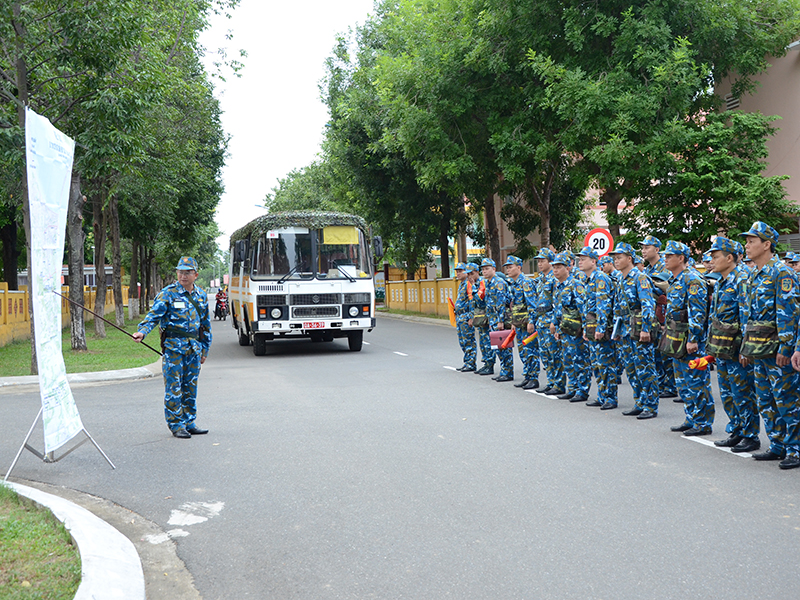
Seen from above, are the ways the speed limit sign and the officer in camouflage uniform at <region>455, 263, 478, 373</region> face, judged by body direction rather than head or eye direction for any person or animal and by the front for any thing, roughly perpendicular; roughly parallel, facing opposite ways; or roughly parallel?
roughly perpendicular

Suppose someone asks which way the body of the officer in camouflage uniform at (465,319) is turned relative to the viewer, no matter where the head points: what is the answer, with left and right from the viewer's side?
facing to the left of the viewer

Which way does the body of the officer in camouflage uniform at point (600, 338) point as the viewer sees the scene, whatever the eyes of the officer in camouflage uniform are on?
to the viewer's left

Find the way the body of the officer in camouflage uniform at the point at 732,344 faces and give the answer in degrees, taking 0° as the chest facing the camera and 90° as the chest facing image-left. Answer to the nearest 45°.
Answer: approximately 90°

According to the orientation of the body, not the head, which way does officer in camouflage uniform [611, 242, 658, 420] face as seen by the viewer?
to the viewer's left

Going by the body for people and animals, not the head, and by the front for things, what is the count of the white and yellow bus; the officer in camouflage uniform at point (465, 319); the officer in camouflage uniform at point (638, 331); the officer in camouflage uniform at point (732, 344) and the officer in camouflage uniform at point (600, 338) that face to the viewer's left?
4

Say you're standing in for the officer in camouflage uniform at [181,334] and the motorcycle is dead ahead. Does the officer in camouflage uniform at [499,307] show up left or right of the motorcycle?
right

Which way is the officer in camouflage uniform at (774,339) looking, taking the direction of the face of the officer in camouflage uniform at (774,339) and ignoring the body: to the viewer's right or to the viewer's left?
to the viewer's left
